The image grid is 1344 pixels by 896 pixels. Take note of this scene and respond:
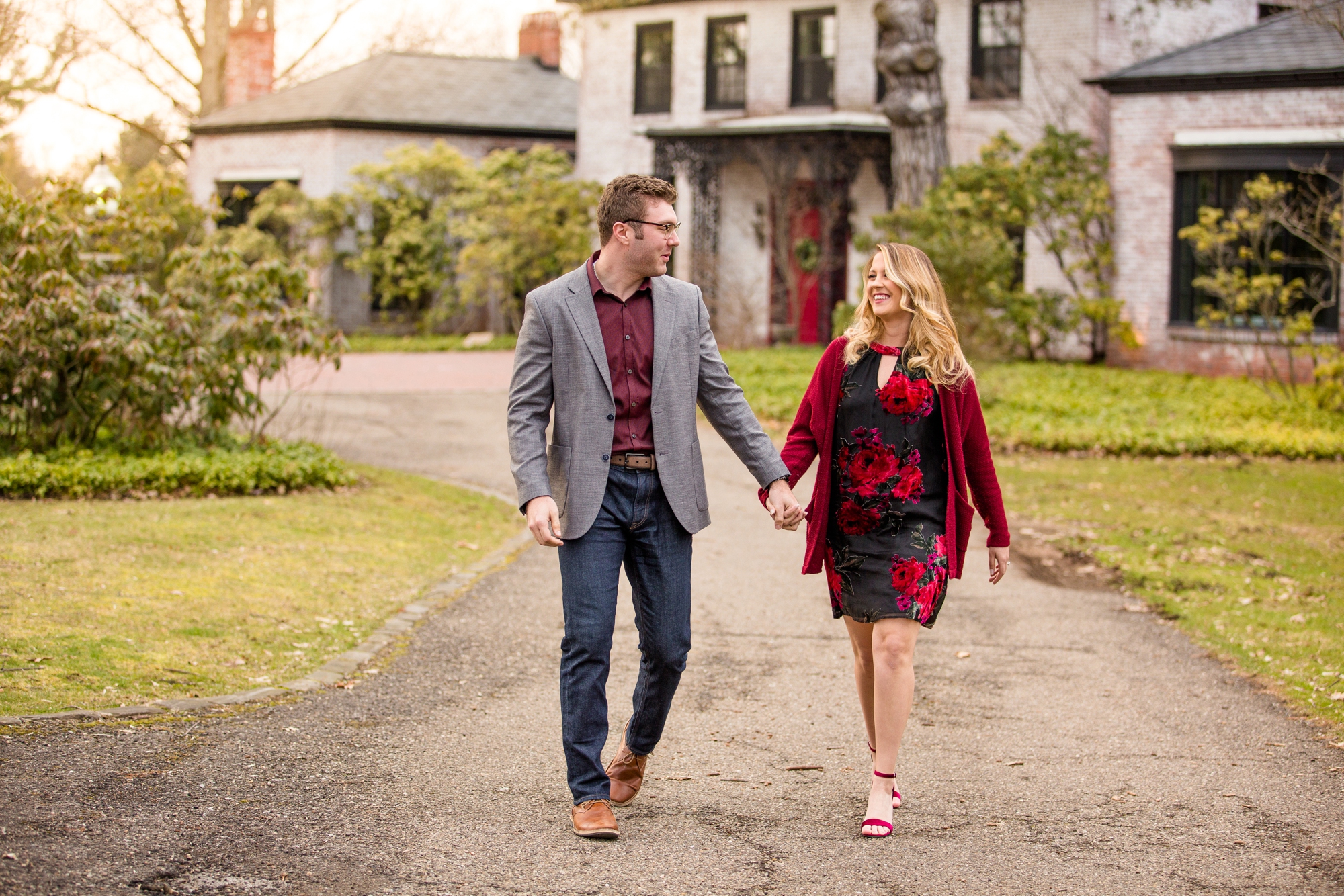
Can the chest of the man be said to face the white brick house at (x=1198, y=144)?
no

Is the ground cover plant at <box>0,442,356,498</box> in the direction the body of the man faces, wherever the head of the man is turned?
no

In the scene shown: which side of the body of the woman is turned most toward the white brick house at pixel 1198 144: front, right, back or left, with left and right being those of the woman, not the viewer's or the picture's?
back

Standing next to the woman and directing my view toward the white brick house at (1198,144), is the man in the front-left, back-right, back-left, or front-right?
back-left

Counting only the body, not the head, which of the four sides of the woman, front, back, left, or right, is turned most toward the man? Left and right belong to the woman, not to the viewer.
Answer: right

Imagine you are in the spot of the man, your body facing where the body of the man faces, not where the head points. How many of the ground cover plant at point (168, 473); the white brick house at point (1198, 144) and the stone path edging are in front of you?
0

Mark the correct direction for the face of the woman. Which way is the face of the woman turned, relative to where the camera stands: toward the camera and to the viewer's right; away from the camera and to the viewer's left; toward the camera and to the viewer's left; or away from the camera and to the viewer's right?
toward the camera and to the viewer's left

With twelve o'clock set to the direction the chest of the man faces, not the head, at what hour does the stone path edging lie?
The stone path edging is roughly at 5 o'clock from the man.

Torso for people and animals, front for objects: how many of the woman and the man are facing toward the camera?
2

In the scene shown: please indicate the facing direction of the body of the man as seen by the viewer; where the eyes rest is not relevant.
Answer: toward the camera

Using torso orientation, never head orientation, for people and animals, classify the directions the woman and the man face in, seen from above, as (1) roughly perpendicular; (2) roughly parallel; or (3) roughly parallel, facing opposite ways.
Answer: roughly parallel

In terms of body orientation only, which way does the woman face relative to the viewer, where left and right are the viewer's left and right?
facing the viewer

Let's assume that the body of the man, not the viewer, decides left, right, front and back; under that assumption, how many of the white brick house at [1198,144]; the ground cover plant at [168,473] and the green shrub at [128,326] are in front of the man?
0

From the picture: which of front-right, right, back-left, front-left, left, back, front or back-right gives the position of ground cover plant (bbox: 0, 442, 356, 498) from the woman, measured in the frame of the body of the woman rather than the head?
back-right

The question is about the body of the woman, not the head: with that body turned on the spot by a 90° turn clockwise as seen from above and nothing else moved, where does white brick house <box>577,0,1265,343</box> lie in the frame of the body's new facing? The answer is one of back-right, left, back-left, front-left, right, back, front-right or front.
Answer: right

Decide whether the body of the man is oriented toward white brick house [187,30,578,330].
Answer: no
